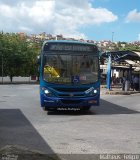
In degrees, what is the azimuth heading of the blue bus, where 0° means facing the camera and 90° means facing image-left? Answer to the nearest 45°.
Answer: approximately 0°
